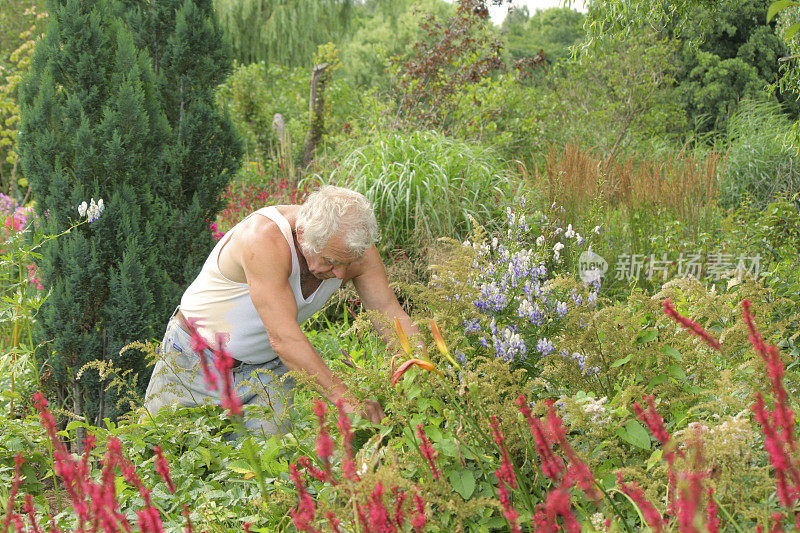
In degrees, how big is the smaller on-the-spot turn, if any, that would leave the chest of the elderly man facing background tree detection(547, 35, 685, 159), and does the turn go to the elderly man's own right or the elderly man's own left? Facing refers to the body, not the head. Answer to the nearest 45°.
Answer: approximately 90° to the elderly man's own left

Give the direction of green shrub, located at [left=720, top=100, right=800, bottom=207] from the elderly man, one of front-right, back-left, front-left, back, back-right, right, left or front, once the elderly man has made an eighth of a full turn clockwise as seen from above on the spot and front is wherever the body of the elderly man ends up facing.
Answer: back-left

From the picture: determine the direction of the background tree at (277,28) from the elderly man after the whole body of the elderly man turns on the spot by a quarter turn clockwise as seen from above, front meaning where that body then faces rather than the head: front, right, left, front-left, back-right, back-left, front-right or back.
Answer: back-right

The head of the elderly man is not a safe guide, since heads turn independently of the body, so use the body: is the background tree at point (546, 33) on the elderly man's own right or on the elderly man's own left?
on the elderly man's own left

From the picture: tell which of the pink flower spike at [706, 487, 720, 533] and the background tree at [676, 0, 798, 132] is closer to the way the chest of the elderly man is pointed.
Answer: the pink flower spike

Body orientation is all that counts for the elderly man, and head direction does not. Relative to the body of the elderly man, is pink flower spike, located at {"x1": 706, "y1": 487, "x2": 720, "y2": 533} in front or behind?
in front

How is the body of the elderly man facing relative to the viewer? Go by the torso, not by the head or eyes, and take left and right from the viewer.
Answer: facing the viewer and to the right of the viewer

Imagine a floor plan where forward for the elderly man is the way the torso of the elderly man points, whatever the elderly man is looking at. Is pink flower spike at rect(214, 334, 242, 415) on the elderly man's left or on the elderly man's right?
on the elderly man's right

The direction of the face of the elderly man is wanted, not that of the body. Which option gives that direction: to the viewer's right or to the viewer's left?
to the viewer's right
